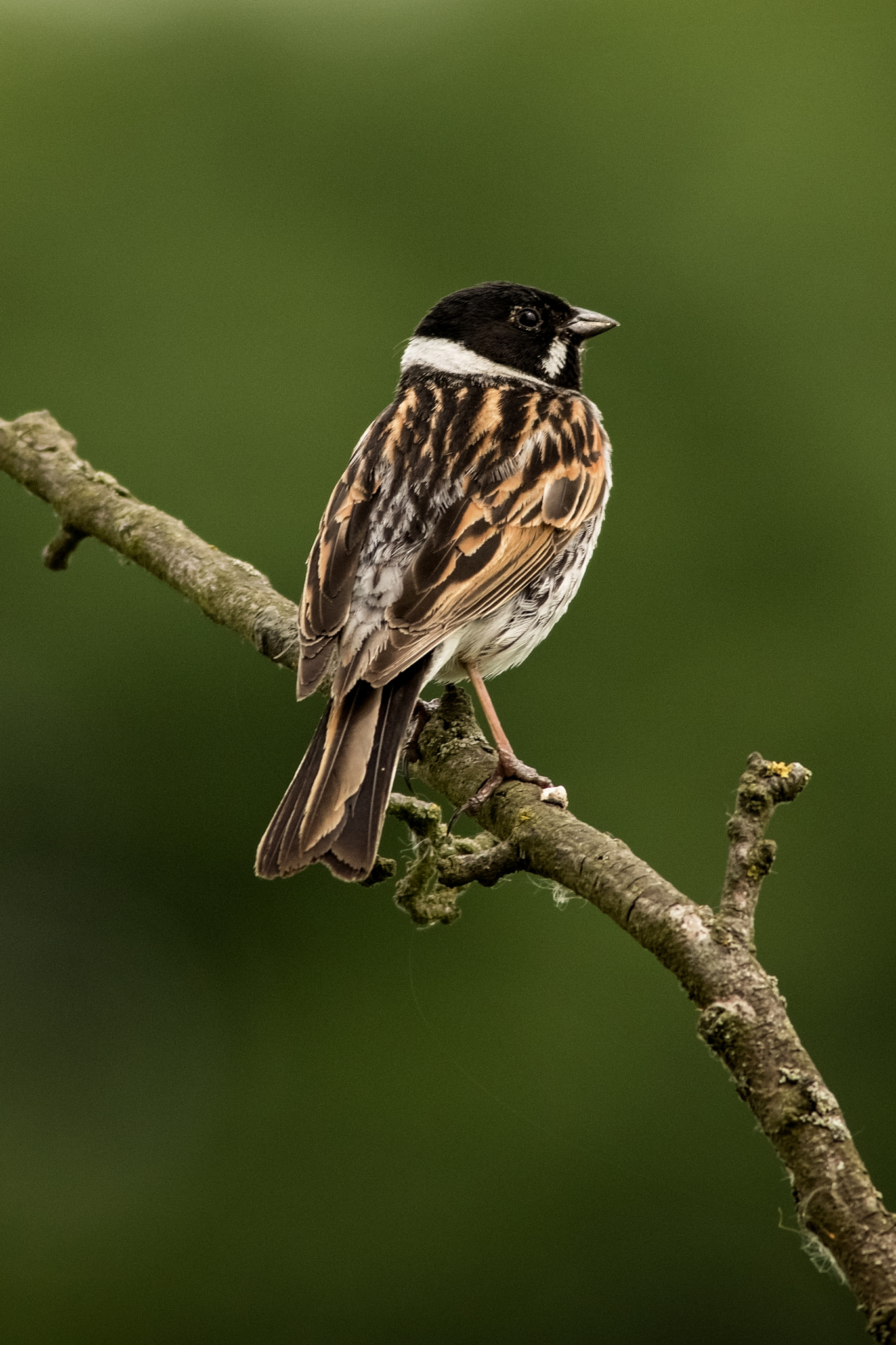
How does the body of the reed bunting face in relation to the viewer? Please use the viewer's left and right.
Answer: facing away from the viewer and to the right of the viewer
